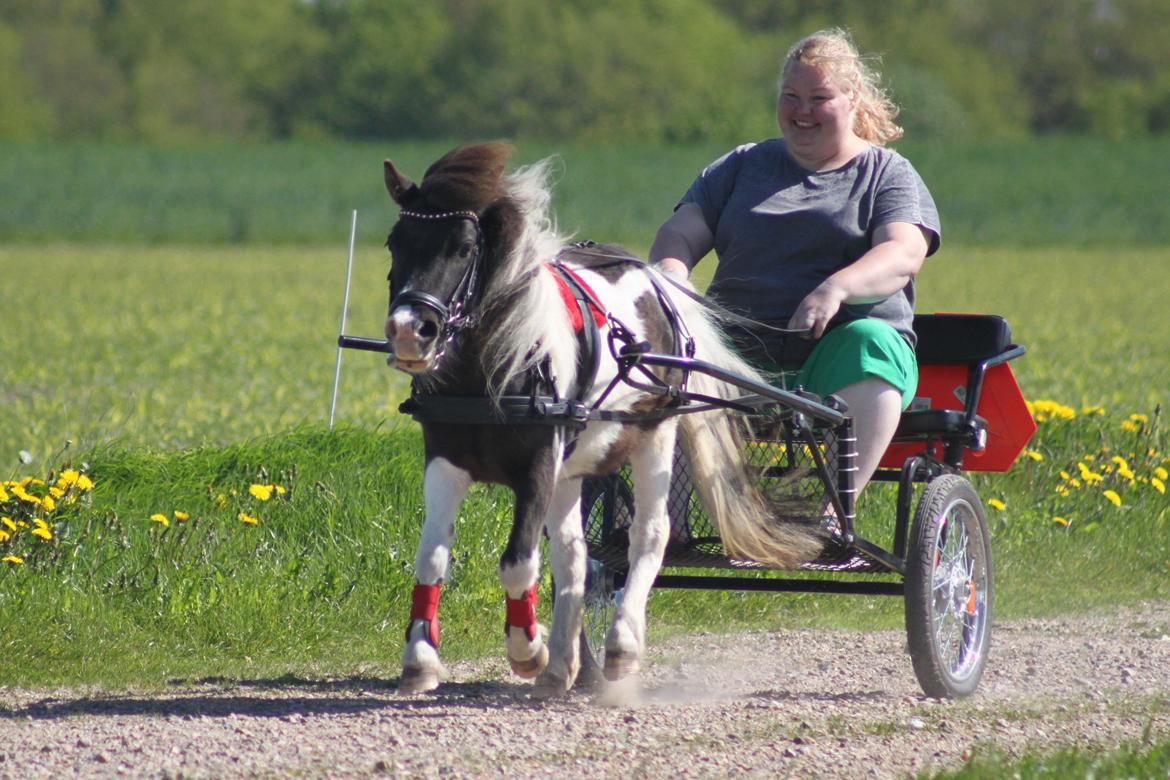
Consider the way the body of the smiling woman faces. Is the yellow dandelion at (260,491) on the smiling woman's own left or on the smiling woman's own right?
on the smiling woman's own right

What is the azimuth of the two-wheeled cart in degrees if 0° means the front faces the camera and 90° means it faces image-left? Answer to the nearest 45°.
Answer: approximately 45°

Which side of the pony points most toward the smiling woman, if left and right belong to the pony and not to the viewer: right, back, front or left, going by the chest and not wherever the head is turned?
back

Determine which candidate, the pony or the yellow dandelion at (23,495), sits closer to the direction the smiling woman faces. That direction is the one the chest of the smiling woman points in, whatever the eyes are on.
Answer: the pony

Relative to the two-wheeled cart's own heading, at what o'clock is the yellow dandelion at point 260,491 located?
The yellow dandelion is roughly at 2 o'clock from the two-wheeled cart.

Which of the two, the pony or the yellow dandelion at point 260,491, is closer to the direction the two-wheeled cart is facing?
the pony

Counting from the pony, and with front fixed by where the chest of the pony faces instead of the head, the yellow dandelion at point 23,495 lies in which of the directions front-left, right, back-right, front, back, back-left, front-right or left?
right

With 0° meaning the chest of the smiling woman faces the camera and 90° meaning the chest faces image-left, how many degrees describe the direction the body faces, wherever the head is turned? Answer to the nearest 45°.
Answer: approximately 45°

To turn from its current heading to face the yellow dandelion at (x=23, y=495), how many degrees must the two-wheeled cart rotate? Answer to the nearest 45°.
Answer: approximately 45° to its right

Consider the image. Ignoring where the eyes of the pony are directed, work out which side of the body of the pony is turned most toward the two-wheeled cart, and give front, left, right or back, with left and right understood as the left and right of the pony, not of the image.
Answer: back
